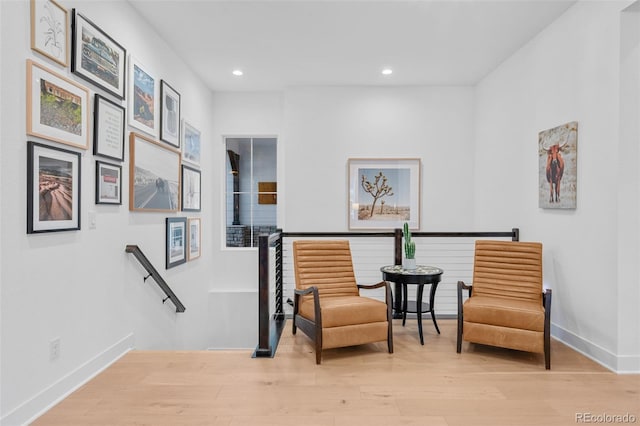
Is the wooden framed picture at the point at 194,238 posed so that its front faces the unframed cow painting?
yes

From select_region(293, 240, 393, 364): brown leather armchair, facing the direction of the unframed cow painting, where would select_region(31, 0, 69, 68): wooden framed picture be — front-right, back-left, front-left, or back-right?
back-right

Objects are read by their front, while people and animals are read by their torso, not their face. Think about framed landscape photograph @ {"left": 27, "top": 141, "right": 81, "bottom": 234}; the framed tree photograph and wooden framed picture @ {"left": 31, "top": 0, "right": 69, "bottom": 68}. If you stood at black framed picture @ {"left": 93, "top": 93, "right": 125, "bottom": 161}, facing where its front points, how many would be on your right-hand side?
2

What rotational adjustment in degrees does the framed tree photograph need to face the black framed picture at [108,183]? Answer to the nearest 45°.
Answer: approximately 45° to its right

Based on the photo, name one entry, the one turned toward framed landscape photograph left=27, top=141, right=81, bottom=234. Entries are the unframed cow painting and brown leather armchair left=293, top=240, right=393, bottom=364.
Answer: the unframed cow painting

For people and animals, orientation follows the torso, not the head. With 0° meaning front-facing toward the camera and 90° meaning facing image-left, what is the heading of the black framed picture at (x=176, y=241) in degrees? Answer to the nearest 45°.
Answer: approximately 315°

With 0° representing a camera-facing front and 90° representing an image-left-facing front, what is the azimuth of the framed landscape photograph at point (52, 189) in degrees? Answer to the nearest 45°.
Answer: approximately 315°

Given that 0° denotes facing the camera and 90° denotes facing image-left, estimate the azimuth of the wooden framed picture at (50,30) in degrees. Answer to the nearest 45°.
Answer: approximately 315°

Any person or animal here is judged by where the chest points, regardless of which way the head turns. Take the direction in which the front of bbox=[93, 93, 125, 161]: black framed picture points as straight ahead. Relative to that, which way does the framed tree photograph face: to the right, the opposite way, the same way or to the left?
to the right

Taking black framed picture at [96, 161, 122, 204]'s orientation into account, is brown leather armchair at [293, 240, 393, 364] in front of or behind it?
in front
